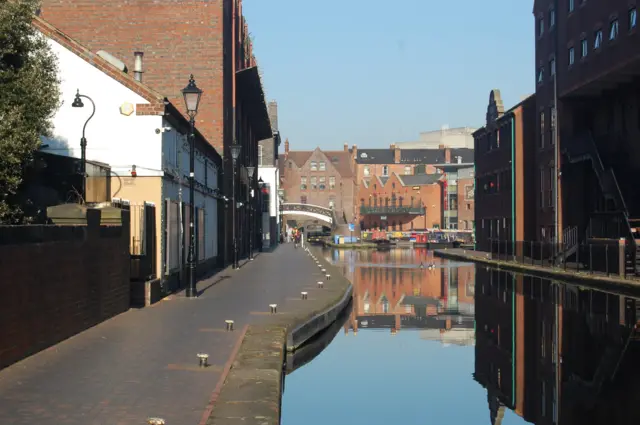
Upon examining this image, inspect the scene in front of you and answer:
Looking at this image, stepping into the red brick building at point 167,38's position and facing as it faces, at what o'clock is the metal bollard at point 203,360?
The metal bollard is roughly at 3 o'clock from the red brick building.

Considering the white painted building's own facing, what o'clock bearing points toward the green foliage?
The green foliage is roughly at 4 o'clock from the white painted building.

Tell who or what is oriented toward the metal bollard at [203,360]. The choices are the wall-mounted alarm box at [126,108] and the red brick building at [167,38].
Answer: the wall-mounted alarm box

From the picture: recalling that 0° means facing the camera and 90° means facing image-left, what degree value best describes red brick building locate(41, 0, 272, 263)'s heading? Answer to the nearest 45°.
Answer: approximately 270°

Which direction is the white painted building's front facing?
to the viewer's right

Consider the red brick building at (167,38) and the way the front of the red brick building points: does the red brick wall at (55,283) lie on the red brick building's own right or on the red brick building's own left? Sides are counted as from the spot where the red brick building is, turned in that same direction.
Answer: on the red brick building's own right

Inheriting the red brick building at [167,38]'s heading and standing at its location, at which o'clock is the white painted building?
The white painted building is roughly at 3 o'clock from the red brick building.
